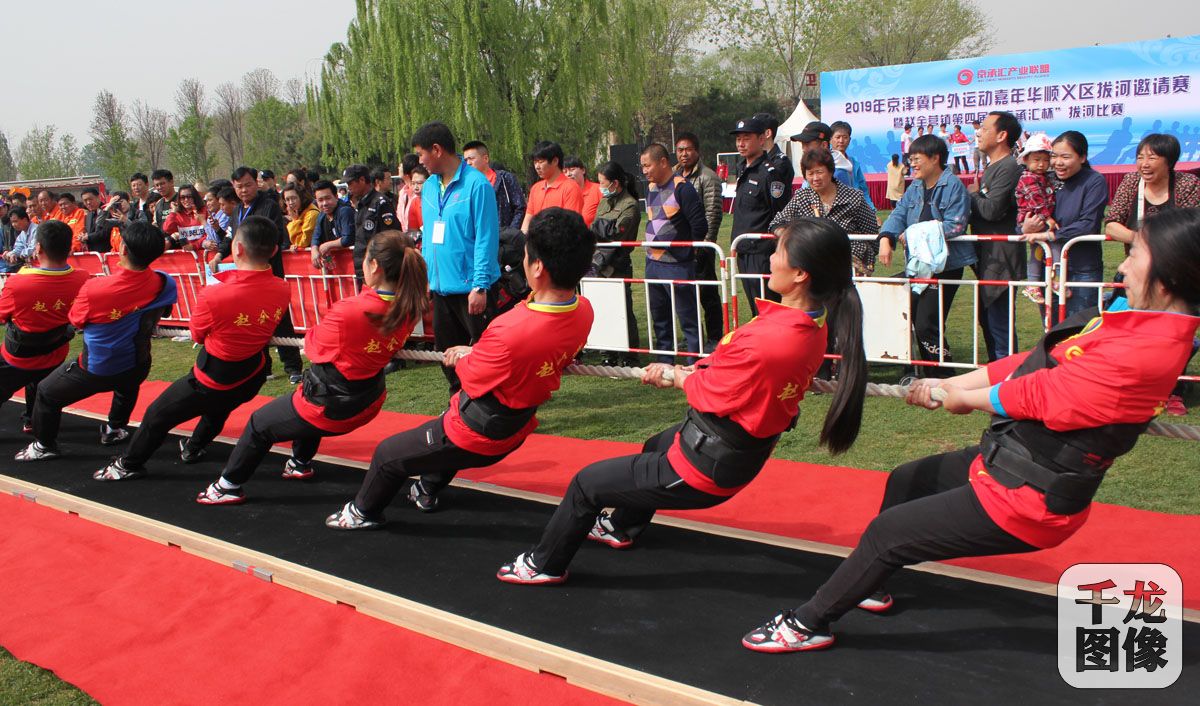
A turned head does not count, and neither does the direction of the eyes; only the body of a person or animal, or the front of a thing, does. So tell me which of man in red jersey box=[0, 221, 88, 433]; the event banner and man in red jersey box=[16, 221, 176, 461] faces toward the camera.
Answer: the event banner

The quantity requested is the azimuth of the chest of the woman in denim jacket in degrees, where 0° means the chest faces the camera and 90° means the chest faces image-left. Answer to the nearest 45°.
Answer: approximately 45°

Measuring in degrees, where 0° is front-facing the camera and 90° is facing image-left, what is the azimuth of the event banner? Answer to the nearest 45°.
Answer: approximately 0°

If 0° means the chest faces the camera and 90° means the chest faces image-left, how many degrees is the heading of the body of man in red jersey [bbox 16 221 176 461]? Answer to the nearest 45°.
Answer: approximately 135°

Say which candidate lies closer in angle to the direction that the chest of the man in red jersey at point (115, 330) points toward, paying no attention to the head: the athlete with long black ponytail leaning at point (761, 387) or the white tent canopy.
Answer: the white tent canopy

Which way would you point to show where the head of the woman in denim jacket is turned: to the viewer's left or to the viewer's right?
to the viewer's left

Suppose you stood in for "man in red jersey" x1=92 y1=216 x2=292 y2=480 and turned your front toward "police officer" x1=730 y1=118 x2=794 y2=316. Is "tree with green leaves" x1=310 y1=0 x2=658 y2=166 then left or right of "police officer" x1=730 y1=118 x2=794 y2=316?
left

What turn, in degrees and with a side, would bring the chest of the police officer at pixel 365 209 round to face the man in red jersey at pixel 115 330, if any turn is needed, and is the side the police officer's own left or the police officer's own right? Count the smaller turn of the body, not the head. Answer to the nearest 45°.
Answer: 0° — they already face them

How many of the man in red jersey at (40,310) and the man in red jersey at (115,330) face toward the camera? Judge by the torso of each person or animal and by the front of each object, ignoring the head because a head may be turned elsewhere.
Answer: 0

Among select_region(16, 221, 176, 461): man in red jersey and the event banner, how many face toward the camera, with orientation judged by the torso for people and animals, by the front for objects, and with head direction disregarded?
1
